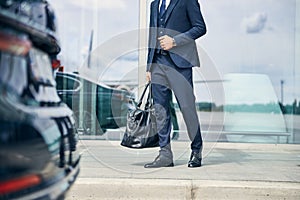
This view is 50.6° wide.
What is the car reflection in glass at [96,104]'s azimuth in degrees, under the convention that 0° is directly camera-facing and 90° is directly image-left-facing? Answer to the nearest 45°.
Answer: approximately 90°

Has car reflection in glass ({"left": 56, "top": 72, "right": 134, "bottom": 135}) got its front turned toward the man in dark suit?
no

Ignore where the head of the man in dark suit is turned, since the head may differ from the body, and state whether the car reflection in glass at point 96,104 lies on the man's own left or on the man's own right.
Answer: on the man's own right

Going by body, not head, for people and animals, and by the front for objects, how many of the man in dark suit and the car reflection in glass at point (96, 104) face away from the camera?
0

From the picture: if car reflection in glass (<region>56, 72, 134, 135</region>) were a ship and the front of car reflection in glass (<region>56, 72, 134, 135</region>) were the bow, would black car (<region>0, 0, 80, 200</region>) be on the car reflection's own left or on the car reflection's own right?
on the car reflection's own left
